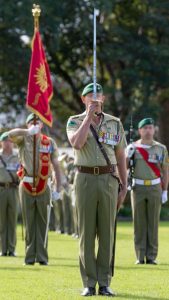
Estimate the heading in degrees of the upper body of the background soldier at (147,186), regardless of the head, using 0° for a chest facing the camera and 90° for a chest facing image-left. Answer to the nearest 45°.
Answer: approximately 0°

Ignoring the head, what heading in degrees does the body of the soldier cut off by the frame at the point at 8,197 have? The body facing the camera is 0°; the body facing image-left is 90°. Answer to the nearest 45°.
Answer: approximately 0°

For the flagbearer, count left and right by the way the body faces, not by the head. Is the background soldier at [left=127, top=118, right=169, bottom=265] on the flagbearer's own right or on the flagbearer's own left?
on the flagbearer's own left
